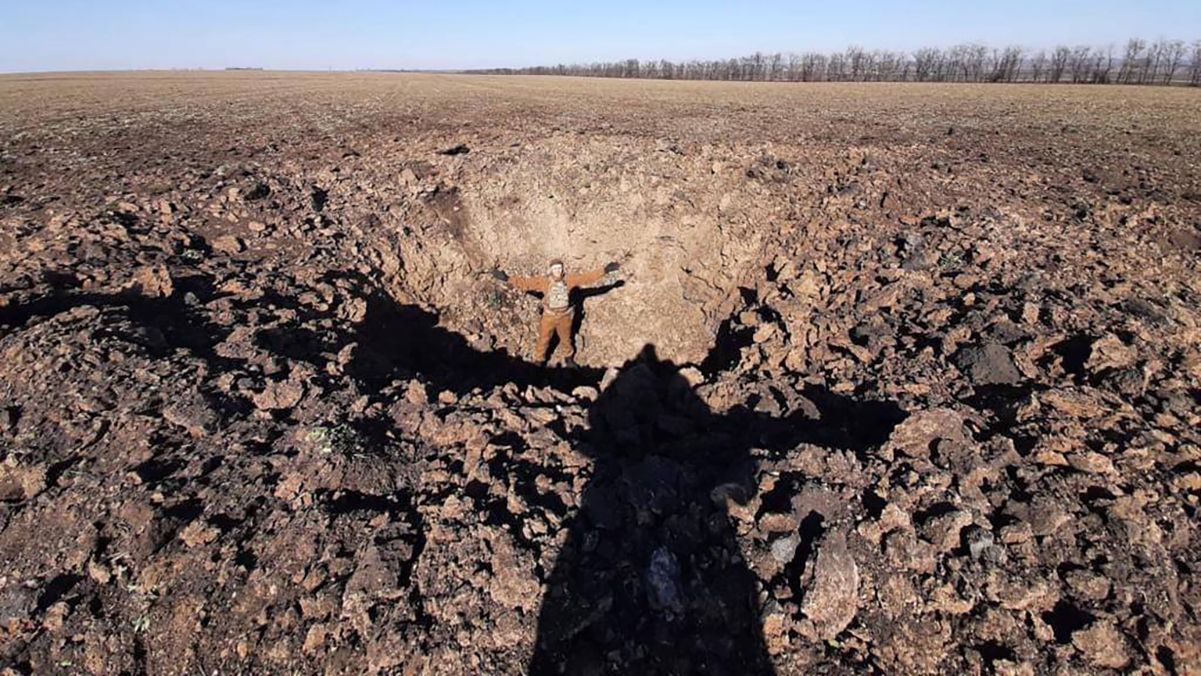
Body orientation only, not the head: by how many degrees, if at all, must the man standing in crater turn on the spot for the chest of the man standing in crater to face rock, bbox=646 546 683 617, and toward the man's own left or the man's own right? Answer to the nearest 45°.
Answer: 0° — they already face it

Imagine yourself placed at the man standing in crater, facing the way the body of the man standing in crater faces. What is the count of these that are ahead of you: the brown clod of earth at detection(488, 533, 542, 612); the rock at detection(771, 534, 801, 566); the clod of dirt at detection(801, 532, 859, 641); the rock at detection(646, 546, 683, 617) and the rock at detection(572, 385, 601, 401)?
5

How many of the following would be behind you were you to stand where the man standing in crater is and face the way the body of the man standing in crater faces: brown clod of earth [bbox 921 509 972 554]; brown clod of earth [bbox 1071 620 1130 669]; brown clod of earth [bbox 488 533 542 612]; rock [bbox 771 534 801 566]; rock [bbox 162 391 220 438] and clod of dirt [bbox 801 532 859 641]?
0

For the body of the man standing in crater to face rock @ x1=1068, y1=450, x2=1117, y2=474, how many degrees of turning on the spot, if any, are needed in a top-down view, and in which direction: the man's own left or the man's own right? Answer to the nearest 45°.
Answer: approximately 45° to the man's own left

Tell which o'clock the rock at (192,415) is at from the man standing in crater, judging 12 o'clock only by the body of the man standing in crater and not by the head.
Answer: The rock is roughly at 1 o'clock from the man standing in crater.

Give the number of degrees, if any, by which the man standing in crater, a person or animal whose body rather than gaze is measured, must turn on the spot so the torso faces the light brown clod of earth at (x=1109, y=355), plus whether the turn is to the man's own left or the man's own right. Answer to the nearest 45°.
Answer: approximately 45° to the man's own left

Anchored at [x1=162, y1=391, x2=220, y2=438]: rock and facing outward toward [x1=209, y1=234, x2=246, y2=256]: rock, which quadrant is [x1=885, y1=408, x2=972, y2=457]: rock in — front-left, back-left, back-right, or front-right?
back-right

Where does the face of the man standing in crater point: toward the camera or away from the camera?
toward the camera

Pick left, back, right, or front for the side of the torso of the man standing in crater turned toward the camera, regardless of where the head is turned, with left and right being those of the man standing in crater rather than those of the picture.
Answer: front

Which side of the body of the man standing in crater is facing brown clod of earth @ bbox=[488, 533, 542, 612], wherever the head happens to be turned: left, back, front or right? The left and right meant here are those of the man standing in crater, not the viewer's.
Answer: front

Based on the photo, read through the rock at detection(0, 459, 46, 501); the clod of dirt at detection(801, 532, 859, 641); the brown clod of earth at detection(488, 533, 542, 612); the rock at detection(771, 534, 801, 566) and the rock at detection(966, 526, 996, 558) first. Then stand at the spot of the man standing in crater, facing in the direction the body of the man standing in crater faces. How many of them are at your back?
0

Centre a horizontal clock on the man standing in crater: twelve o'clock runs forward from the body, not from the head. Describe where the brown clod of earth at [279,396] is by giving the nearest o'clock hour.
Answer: The brown clod of earth is roughly at 1 o'clock from the man standing in crater.

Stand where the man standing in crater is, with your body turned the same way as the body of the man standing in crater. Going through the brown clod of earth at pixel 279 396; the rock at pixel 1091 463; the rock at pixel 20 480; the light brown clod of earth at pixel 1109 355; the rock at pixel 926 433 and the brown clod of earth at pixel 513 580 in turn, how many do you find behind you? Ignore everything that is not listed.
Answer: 0

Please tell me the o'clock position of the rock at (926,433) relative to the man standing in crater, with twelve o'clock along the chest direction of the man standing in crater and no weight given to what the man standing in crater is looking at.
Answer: The rock is roughly at 11 o'clock from the man standing in crater.

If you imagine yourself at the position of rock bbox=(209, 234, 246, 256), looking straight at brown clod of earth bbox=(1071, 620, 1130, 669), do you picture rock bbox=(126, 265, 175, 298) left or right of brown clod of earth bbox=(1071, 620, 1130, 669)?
right

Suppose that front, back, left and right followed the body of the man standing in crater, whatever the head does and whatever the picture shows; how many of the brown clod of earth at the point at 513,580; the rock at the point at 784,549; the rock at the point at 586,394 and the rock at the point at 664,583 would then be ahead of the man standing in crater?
4

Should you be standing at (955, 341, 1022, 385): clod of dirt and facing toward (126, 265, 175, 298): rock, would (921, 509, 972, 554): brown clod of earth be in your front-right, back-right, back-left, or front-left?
front-left
